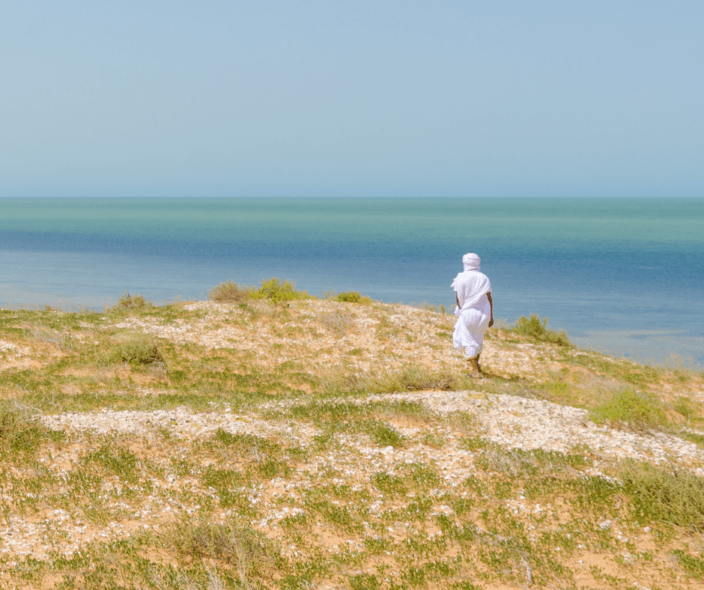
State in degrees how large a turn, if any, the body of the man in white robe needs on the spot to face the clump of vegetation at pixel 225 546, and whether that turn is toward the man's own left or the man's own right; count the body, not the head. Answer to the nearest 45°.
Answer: approximately 180°

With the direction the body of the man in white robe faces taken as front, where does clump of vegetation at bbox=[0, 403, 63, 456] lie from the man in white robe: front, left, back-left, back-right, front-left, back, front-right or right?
back-left

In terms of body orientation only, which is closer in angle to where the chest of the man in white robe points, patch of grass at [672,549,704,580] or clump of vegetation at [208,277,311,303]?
the clump of vegetation

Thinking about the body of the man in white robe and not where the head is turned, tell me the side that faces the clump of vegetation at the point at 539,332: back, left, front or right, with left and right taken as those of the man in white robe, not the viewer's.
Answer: front

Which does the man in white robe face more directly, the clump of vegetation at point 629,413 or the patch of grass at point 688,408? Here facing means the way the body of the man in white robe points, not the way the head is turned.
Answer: the patch of grass

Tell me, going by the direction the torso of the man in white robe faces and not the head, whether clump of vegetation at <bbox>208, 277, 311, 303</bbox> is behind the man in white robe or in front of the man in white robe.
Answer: in front

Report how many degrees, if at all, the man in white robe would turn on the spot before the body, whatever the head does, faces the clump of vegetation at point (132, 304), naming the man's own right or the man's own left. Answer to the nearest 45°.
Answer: approximately 45° to the man's own left

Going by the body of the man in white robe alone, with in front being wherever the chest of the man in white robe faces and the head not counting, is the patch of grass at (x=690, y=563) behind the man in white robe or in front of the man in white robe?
behind

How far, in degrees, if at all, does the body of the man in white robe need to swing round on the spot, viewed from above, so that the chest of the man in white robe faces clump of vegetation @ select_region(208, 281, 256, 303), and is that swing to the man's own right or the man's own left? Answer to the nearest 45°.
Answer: approximately 45° to the man's own left

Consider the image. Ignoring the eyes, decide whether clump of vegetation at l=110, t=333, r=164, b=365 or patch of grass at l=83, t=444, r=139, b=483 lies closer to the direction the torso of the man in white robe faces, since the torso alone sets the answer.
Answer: the clump of vegetation

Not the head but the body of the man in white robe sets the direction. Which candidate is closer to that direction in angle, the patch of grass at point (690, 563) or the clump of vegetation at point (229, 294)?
the clump of vegetation

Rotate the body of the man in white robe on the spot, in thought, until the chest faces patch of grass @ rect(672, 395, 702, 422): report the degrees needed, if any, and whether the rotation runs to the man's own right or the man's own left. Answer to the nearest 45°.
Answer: approximately 90° to the man's own right

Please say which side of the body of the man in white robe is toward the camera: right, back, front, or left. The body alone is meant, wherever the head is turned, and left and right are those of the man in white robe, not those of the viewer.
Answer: back
